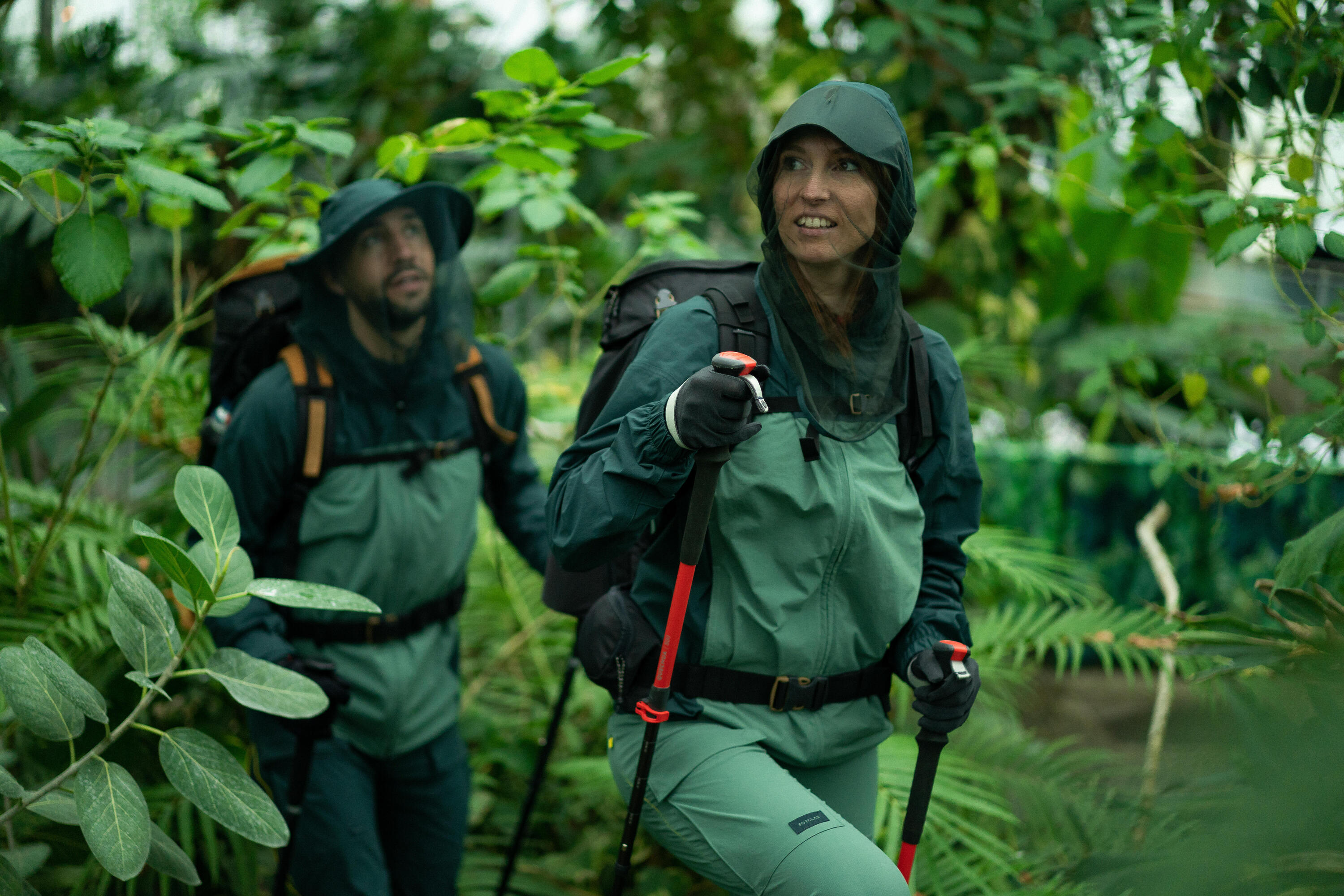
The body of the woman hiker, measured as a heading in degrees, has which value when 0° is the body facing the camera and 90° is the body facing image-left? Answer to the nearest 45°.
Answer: approximately 315°

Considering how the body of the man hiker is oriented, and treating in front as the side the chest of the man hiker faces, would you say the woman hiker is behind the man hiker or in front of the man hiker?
in front

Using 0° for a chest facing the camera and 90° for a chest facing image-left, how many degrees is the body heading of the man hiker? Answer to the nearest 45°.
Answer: approximately 0°

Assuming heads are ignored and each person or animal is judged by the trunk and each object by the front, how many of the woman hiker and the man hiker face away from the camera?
0

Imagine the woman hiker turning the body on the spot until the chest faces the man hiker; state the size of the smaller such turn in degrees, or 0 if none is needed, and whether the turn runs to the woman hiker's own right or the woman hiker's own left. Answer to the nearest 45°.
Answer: approximately 180°
